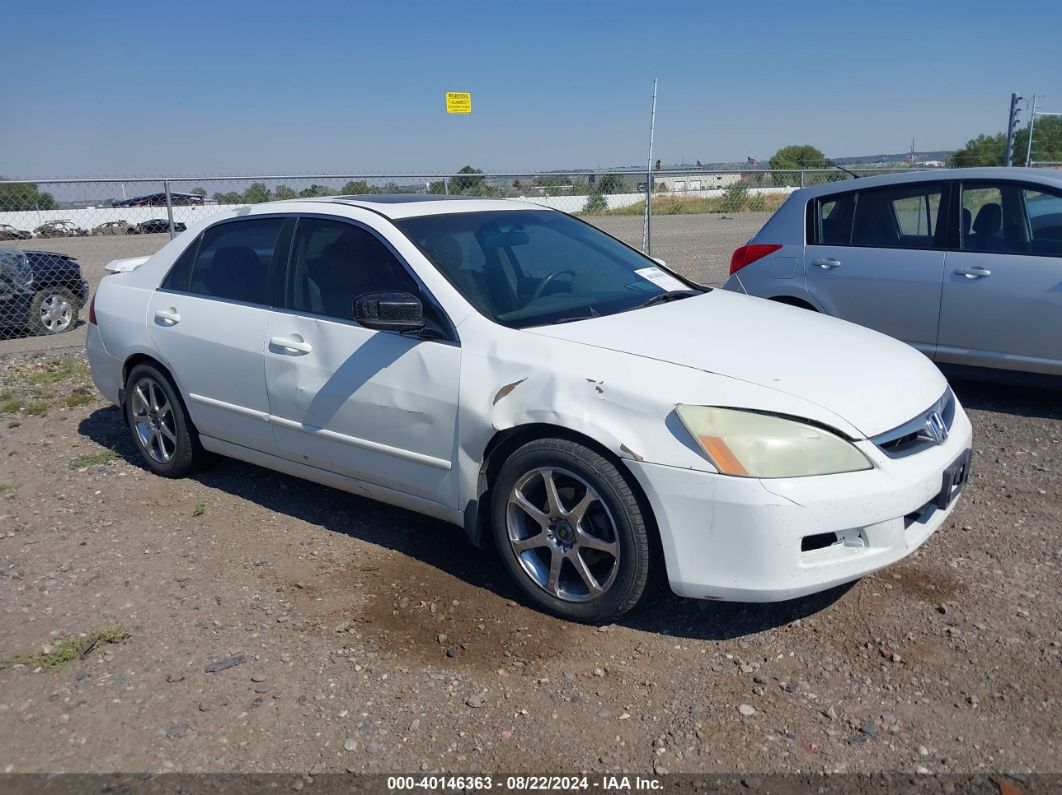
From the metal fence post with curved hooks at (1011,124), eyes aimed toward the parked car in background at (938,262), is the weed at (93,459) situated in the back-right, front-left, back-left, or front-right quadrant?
front-right

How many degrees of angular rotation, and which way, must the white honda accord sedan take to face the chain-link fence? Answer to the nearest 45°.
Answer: approximately 135° to its left

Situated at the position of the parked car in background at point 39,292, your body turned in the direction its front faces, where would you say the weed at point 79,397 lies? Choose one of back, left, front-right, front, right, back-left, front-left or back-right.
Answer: right

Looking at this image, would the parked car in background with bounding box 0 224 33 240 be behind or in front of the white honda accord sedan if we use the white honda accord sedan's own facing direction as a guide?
behind

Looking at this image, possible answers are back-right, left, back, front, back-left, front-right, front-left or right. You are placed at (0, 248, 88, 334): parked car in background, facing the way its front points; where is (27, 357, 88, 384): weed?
right

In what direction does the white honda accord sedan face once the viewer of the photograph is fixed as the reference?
facing the viewer and to the right of the viewer

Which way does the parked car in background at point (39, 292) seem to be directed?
to the viewer's right

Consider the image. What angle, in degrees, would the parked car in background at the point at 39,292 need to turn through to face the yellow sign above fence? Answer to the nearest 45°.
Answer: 0° — it already faces it

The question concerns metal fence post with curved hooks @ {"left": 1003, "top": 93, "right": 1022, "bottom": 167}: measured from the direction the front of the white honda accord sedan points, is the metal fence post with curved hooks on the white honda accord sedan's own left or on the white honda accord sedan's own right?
on the white honda accord sedan's own left

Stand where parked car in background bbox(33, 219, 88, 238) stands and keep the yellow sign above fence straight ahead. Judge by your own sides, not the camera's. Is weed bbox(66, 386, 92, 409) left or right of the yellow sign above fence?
right

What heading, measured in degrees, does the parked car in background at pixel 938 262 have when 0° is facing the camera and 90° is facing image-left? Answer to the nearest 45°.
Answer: approximately 270°
